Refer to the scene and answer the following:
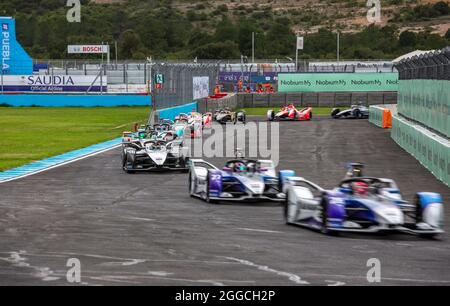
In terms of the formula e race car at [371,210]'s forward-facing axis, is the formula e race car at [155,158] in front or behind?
behind

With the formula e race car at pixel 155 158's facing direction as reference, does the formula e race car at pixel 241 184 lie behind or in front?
in front

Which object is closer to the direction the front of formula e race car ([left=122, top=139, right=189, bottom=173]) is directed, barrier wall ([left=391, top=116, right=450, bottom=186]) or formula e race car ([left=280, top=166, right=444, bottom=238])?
the formula e race car

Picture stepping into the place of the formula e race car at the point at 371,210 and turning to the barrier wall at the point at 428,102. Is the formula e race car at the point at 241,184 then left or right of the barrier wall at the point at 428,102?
left

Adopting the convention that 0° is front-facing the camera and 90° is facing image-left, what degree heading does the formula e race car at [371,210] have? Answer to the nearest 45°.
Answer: approximately 315°

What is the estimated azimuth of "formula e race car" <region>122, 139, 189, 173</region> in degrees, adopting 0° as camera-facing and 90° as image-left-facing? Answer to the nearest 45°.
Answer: approximately 0°

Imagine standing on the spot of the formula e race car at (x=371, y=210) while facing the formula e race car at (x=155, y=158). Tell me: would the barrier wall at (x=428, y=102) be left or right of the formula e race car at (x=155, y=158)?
right

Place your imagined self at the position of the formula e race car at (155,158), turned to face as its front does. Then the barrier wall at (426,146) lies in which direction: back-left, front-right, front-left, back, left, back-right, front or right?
left

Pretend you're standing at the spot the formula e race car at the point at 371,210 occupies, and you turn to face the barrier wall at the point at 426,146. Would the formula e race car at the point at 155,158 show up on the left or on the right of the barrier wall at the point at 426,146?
left

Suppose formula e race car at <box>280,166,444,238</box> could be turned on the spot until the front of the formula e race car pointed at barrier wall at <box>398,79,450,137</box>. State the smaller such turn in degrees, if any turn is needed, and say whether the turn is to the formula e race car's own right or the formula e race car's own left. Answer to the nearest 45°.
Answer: approximately 135° to the formula e race car's own left

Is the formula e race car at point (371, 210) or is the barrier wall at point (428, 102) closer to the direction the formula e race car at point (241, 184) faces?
the formula e race car

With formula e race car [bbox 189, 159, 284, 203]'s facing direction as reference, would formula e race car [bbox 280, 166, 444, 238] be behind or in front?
in front
